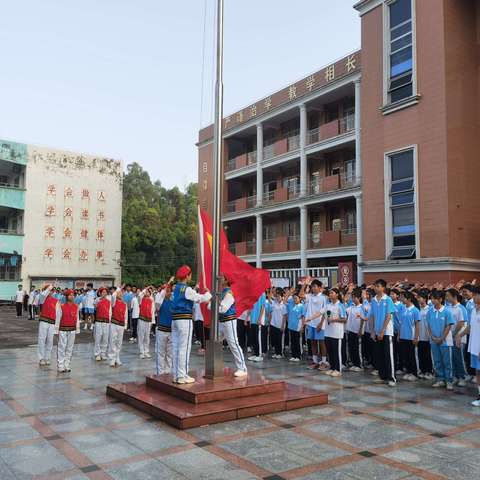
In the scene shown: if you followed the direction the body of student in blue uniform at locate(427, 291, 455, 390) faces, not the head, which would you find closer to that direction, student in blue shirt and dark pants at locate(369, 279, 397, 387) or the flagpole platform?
the flagpole platform

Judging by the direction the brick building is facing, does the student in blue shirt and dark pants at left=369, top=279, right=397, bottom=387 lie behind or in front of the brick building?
in front

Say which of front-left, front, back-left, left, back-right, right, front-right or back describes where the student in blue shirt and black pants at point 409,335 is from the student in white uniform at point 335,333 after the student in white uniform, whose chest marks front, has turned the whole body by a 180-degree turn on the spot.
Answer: front-right

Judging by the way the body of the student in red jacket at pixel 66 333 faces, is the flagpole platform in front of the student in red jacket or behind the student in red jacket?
in front

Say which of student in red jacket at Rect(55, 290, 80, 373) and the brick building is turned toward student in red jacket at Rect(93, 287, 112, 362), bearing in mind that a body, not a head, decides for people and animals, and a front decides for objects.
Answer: the brick building

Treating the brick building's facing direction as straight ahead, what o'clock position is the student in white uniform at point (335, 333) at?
The student in white uniform is roughly at 11 o'clock from the brick building.

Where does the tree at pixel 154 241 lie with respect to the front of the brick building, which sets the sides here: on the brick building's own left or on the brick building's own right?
on the brick building's own right
